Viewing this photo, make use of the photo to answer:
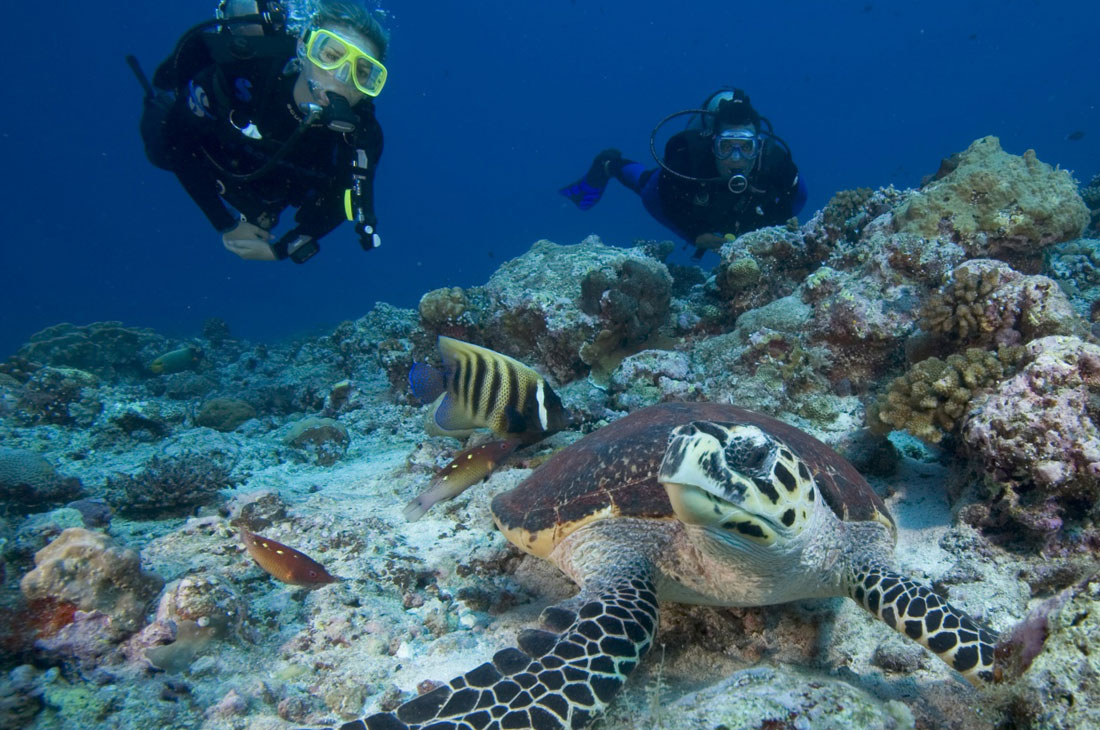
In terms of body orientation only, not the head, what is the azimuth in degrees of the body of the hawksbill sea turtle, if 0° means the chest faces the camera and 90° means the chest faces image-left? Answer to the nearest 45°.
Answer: approximately 0°

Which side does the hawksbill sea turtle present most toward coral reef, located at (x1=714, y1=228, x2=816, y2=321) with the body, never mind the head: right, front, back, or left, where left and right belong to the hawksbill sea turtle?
back

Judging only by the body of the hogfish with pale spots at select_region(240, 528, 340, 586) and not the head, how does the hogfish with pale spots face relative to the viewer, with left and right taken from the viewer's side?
facing to the right of the viewer

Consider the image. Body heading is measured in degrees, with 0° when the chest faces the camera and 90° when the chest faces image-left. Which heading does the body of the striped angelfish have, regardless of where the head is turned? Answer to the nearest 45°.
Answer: approximately 270°

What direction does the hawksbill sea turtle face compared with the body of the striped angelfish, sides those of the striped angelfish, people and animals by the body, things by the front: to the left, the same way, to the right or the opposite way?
to the right

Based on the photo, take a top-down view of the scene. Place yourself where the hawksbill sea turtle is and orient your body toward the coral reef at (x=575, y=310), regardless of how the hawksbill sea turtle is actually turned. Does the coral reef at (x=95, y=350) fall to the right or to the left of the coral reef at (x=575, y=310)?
left

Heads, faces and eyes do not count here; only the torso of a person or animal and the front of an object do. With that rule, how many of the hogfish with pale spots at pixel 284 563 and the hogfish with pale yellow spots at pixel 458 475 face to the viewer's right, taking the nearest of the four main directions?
2

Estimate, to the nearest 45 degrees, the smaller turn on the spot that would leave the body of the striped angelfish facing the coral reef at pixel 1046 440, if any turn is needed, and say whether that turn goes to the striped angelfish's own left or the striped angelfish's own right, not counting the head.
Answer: approximately 45° to the striped angelfish's own right
